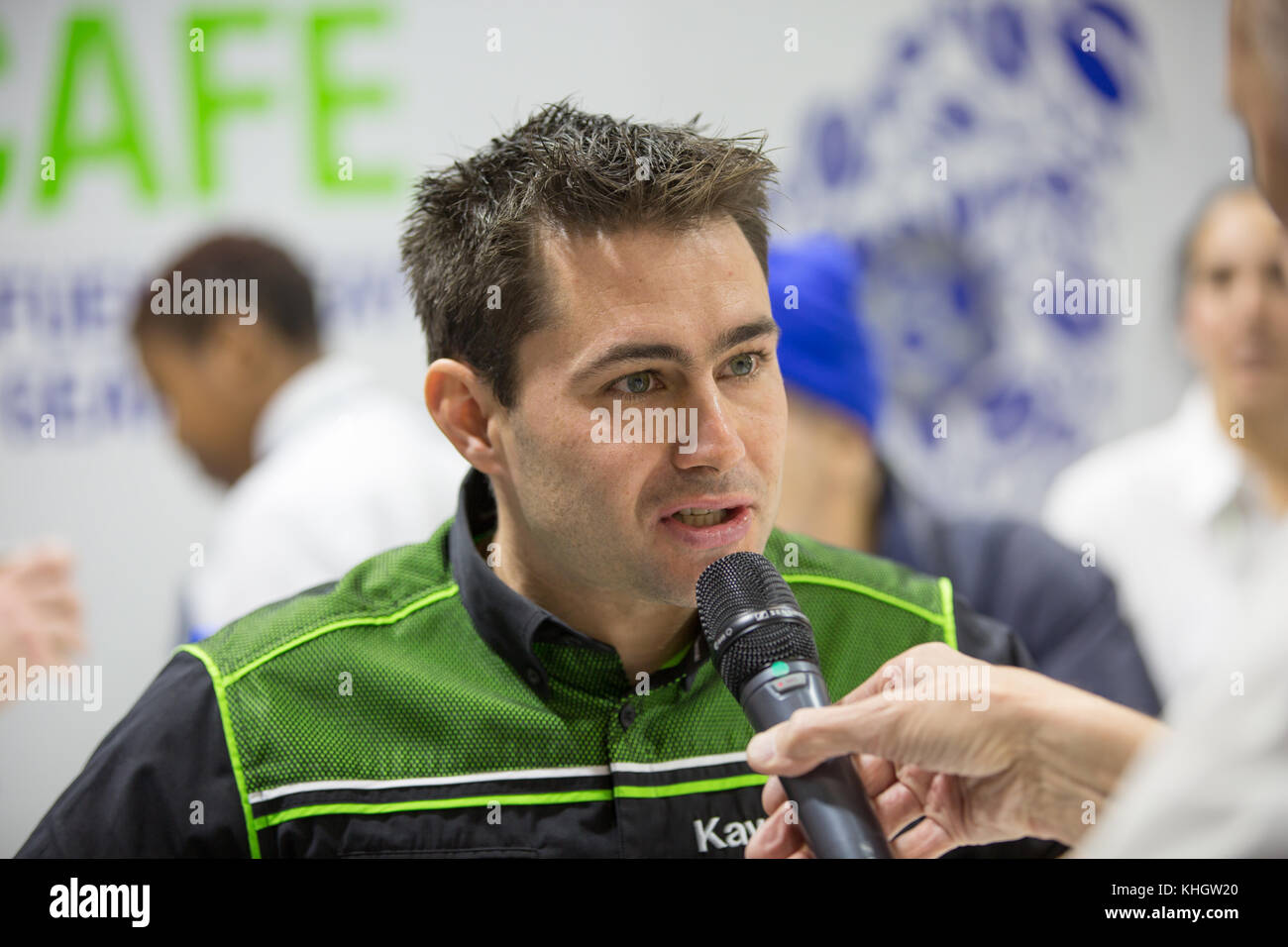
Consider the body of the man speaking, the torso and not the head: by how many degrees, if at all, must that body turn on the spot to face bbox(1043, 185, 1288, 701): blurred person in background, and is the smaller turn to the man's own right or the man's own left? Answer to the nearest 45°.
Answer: approximately 90° to the man's own left

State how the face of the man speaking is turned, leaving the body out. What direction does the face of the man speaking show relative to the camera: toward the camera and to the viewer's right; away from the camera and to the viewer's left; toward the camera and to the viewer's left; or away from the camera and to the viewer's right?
toward the camera and to the viewer's right

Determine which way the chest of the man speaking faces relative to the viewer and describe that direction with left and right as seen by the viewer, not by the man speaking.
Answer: facing the viewer and to the right of the viewer

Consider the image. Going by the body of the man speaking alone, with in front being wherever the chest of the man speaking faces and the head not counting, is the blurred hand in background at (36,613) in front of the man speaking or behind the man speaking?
behind

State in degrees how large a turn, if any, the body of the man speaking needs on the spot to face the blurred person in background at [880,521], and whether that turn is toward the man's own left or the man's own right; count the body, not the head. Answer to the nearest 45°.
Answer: approximately 90° to the man's own left
